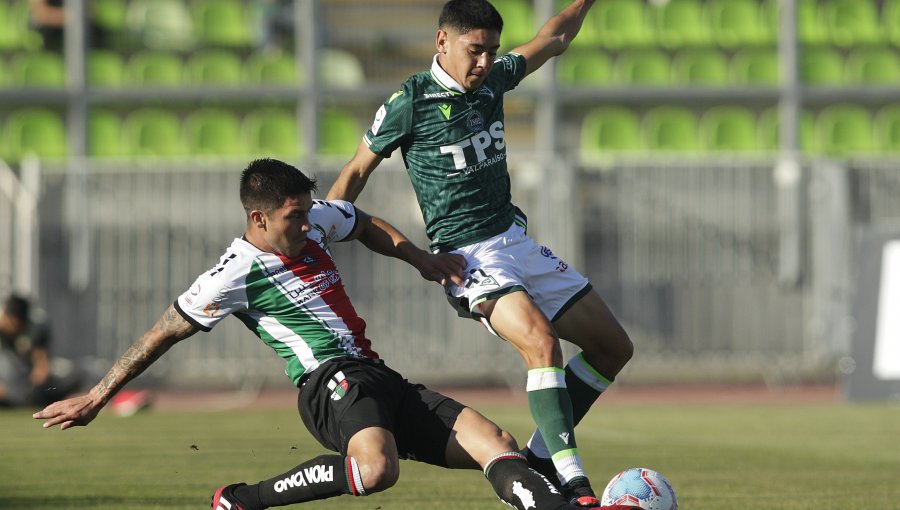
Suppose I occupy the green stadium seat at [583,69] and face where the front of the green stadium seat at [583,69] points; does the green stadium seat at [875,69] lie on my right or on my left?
on my left

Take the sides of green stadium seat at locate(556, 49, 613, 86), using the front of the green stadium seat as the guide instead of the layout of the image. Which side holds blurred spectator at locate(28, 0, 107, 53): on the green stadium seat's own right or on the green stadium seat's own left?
on the green stadium seat's own right

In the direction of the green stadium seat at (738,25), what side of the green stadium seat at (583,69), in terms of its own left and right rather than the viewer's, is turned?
left

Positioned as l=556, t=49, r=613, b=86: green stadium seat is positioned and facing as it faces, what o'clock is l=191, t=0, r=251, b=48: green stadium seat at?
l=191, t=0, r=251, b=48: green stadium seat is roughly at 3 o'clock from l=556, t=49, r=613, b=86: green stadium seat.

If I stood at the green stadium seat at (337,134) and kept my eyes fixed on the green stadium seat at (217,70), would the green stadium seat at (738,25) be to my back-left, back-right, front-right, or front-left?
back-right

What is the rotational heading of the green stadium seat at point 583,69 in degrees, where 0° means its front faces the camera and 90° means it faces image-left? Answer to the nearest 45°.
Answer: approximately 0°

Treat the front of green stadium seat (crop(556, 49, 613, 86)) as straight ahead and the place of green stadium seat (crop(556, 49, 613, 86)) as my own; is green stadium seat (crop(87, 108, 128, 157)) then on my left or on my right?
on my right

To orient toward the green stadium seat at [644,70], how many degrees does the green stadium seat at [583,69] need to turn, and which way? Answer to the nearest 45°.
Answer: approximately 90° to its left

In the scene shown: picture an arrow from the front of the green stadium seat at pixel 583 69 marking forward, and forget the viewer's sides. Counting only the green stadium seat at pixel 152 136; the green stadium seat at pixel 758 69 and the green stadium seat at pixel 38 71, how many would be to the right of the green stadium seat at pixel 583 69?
2

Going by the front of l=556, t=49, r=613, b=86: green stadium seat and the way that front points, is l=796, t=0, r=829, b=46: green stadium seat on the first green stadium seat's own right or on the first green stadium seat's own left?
on the first green stadium seat's own left

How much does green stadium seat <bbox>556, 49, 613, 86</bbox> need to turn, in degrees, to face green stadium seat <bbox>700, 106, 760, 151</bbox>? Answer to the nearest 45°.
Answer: approximately 90° to its left
